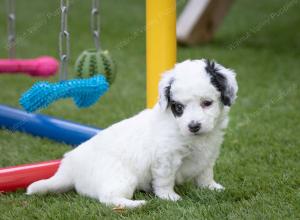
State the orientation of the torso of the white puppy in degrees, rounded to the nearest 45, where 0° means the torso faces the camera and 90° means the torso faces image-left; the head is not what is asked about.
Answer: approximately 315°

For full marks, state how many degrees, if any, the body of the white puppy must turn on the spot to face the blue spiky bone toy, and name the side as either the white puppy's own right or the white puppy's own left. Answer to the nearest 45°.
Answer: approximately 180°

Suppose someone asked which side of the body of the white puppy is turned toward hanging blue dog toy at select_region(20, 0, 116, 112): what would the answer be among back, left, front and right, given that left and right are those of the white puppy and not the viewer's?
back

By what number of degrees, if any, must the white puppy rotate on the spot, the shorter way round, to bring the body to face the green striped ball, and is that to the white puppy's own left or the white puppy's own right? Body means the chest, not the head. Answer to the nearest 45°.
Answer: approximately 180°

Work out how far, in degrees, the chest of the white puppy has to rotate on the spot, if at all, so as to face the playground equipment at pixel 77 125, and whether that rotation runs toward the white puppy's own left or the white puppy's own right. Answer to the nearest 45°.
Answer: approximately 180°

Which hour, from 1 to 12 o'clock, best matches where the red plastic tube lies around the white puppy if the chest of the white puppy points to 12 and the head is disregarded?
The red plastic tube is roughly at 5 o'clock from the white puppy.

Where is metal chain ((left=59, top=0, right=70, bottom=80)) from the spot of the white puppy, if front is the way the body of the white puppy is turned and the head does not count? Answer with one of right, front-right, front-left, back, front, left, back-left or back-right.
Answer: back
